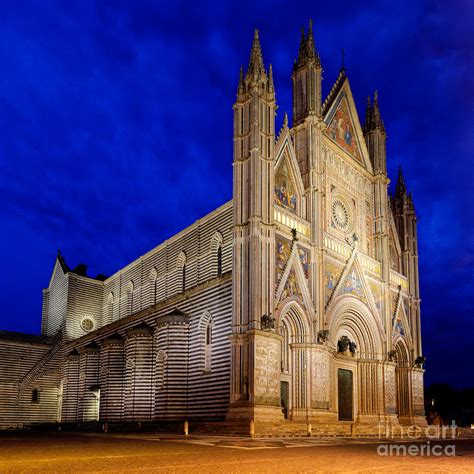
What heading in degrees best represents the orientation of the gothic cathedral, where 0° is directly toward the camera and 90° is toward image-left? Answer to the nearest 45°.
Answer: approximately 315°
